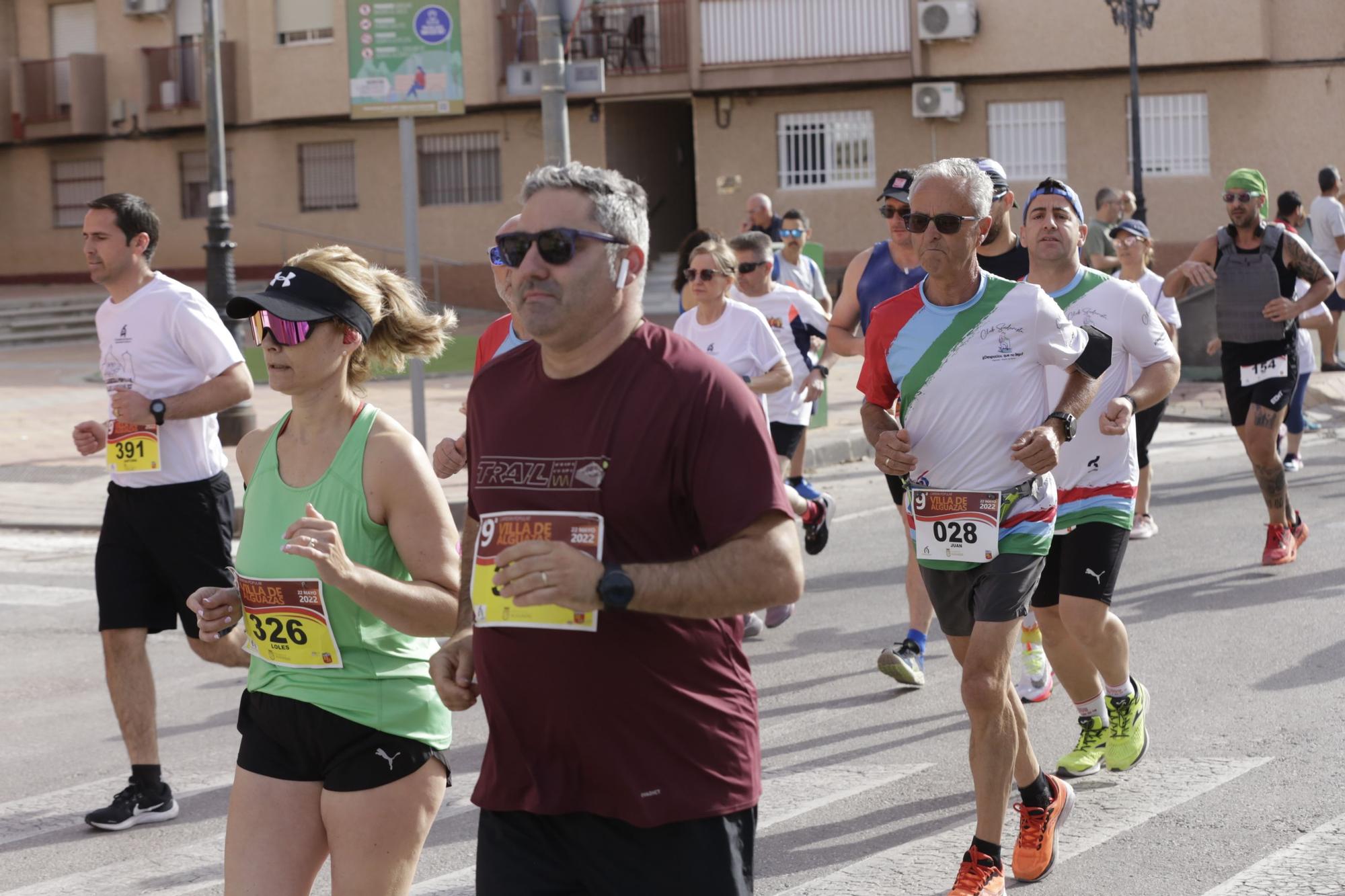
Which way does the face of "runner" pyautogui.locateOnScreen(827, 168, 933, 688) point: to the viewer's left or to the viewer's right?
to the viewer's left

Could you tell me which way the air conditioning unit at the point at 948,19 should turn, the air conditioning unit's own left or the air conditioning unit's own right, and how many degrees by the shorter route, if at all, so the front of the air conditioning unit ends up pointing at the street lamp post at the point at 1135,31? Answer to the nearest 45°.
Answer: approximately 90° to the air conditioning unit's own left

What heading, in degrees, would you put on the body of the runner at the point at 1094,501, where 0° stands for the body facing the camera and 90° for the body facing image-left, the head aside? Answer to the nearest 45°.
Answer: approximately 45°

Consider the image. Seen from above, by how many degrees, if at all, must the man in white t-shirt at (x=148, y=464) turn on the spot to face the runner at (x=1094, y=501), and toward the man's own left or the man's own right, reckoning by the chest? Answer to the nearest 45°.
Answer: approximately 135° to the man's own left

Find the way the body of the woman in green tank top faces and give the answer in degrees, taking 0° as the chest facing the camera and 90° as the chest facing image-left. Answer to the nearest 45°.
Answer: approximately 45°

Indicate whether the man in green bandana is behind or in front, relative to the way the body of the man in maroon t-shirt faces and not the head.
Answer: behind
